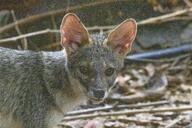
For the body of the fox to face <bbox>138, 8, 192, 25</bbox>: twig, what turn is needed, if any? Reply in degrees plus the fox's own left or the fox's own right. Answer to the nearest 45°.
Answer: approximately 45° to the fox's own left

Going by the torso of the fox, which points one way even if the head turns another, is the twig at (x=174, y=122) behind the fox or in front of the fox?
in front

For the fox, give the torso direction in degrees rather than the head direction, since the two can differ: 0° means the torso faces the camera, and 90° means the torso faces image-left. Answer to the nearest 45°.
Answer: approximately 270°
